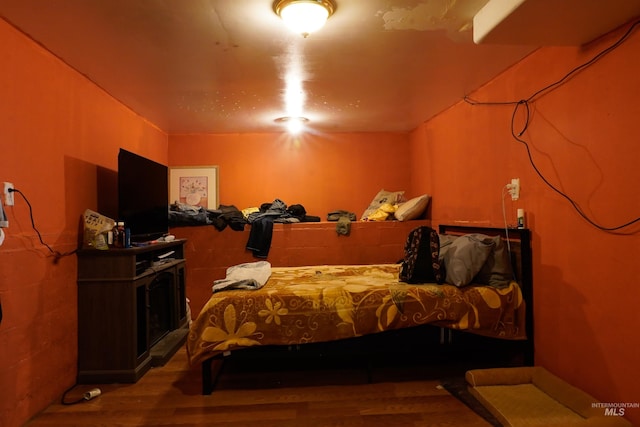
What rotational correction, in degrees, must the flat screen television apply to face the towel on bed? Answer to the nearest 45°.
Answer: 0° — it already faces it

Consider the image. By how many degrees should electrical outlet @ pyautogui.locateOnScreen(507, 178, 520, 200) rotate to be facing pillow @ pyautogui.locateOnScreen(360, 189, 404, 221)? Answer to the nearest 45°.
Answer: approximately 90° to its right

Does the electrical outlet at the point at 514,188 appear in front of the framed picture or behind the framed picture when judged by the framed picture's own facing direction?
in front

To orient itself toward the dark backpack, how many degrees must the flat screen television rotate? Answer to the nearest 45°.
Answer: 0° — it already faces it

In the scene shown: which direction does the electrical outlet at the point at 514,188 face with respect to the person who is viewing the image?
facing the viewer and to the left of the viewer

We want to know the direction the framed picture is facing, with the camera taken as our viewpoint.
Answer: facing the viewer

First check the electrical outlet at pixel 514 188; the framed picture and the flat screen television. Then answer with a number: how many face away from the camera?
0

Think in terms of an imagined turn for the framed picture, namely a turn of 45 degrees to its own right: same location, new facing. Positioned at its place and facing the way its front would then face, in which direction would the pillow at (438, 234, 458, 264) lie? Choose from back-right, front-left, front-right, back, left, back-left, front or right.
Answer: left

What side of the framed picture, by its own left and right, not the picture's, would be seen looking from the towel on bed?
front

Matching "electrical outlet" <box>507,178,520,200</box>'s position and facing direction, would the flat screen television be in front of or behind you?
in front

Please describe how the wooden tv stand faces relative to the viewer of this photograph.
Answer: facing the viewer and to the right of the viewer

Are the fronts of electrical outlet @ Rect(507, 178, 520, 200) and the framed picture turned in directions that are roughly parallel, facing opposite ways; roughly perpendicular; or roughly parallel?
roughly perpendicular

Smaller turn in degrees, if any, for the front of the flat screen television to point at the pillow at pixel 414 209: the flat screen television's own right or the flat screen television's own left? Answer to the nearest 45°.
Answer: approximately 45° to the flat screen television's own left
